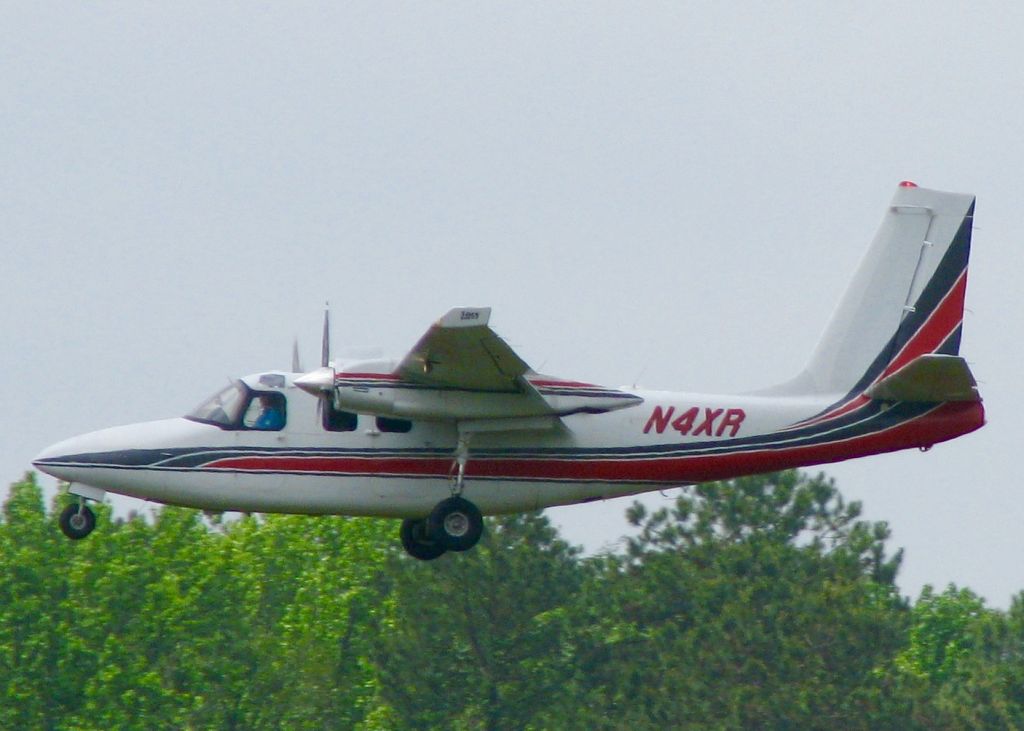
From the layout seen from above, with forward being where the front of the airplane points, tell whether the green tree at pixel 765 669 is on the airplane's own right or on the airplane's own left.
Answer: on the airplane's own right

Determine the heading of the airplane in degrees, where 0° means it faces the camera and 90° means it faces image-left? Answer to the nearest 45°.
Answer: approximately 90°

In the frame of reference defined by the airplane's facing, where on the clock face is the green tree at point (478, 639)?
The green tree is roughly at 3 o'clock from the airplane.
